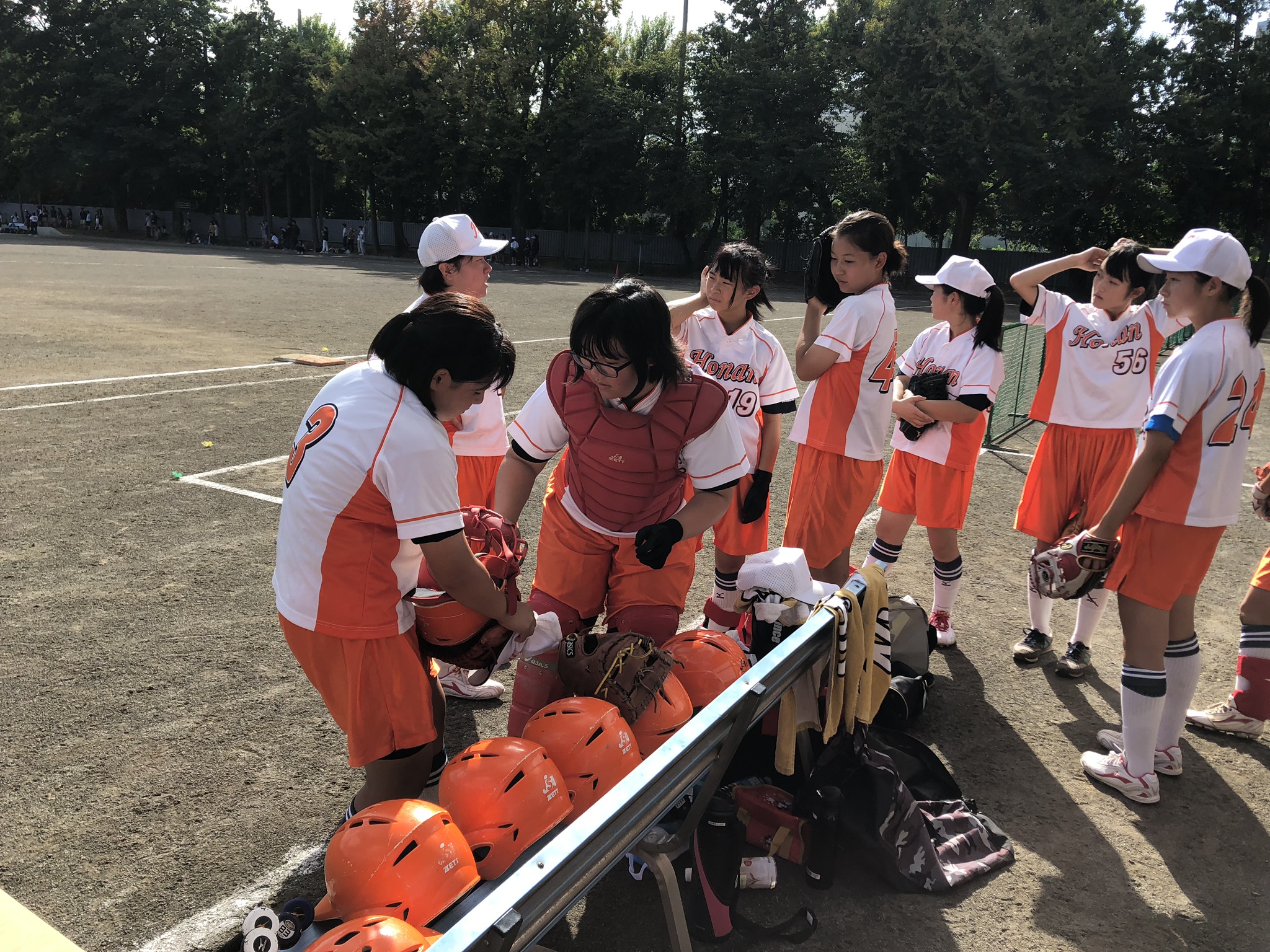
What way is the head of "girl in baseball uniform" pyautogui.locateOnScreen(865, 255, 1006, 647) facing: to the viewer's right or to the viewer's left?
to the viewer's left

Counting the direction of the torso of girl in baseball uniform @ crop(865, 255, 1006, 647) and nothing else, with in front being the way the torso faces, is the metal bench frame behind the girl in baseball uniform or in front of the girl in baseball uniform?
in front

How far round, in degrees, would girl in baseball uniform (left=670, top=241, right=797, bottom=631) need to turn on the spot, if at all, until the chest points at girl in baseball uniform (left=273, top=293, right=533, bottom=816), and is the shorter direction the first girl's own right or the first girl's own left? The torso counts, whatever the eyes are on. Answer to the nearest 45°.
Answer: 0° — they already face them

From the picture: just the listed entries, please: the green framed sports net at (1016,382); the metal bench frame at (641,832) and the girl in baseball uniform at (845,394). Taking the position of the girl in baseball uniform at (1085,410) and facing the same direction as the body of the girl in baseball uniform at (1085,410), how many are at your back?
1

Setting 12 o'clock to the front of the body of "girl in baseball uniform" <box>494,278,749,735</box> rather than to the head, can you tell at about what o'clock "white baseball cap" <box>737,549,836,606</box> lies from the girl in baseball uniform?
The white baseball cap is roughly at 9 o'clock from the girl in baseball uniform.

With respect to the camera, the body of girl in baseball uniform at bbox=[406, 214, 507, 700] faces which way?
to the viewer's right

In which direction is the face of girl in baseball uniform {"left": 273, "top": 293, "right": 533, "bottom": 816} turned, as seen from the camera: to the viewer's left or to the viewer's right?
to the viewer's right

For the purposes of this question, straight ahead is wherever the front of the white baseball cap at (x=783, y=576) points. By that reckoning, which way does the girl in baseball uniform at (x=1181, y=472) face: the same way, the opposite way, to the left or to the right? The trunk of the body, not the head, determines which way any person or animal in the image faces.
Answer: the opposite way

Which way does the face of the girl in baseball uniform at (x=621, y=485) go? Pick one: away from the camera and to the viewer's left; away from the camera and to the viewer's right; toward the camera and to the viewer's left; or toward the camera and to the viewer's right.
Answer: toward the camera and to the viewer's left

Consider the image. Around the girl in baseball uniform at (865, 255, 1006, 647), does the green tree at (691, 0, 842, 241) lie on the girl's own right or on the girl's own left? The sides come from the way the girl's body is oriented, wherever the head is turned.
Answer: on the girl's own right
